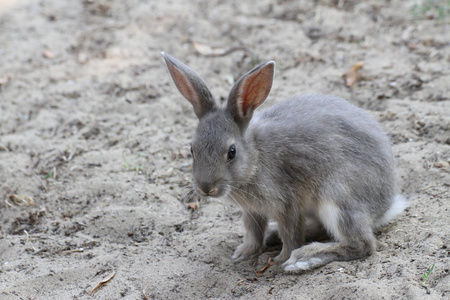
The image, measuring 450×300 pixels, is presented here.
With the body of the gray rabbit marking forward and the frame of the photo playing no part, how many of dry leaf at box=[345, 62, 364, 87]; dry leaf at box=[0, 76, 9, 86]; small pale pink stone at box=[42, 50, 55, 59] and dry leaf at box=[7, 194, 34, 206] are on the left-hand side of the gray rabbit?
0

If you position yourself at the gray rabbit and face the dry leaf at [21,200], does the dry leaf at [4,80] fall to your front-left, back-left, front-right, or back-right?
front-right

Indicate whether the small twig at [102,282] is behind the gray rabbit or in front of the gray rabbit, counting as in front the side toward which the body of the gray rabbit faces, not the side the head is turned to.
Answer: in front

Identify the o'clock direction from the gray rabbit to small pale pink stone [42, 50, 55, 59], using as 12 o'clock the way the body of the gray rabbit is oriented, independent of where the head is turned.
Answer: The small pale pink stone is roughly at 3 o'clock from the gray rabbit.

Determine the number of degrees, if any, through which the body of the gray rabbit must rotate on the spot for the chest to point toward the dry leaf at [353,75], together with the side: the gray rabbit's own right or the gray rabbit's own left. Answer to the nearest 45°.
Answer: approximately 135° to the gray rabbit's own right

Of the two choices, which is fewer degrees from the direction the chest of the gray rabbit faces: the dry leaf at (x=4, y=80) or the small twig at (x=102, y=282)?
the small twig

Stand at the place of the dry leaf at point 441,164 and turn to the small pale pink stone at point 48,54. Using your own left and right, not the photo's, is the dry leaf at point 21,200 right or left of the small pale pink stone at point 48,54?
left

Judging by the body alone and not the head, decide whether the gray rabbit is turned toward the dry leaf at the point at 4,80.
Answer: no

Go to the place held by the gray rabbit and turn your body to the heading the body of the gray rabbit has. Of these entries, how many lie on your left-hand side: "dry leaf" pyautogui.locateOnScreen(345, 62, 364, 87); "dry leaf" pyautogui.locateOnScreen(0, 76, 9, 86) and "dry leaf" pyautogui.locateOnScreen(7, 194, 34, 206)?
0

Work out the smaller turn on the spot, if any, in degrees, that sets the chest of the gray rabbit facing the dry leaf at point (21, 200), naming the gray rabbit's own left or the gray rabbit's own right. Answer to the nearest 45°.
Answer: approximately 45° to the gray rabbit's own right

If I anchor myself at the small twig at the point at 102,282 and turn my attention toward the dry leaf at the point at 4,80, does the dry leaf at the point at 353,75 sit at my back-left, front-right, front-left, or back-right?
front-right

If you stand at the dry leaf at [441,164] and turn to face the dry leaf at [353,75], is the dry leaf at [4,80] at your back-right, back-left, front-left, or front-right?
front-left

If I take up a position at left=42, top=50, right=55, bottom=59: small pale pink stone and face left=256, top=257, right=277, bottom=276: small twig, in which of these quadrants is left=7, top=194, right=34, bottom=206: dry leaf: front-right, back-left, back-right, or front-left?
front-right

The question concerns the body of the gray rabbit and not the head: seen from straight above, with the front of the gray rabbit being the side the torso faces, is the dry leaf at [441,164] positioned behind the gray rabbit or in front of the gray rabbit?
behind

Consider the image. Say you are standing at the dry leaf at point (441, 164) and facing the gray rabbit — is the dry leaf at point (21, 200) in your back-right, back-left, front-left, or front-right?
front-right

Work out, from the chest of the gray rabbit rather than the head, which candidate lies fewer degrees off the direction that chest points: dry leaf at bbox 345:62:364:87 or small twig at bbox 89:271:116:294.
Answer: the small twig

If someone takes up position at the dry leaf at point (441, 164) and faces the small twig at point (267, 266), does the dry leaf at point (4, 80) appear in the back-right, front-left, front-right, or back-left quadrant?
front-right

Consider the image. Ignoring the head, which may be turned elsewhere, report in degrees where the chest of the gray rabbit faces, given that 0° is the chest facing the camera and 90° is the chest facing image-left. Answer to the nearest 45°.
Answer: approximately 45°
